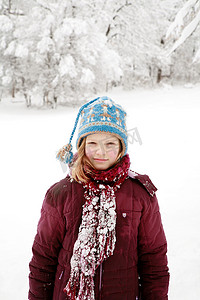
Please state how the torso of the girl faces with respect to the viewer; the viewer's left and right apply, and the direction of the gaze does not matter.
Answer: facing the viewer

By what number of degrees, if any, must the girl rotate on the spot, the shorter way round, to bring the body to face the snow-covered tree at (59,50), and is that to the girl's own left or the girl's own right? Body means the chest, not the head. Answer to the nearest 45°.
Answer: approximately 180°

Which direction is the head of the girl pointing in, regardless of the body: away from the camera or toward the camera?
toward the camera

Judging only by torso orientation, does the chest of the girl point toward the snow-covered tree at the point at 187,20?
no

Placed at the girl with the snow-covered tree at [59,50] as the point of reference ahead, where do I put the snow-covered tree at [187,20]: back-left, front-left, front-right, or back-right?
front-right
